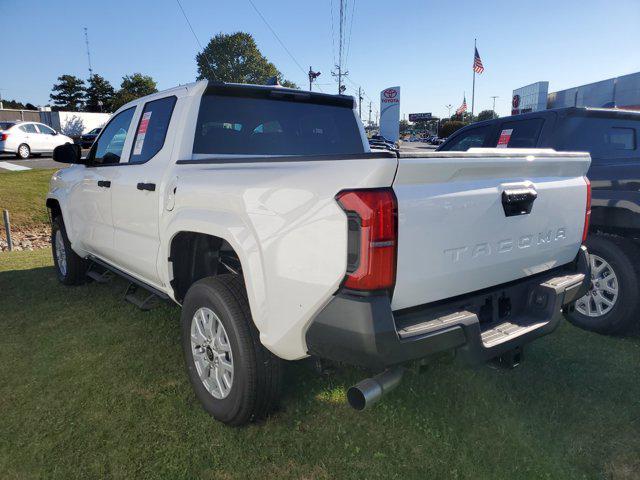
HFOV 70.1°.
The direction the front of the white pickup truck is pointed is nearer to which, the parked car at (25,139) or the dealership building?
the parked car

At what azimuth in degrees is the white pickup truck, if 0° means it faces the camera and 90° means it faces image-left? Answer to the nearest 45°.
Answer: approximately 135°

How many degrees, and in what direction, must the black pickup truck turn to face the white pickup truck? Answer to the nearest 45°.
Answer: approximately 90° to its left

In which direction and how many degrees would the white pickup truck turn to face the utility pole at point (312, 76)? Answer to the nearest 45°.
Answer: approximately 45° to its right

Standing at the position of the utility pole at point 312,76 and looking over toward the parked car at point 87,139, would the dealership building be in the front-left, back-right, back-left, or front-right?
back-left

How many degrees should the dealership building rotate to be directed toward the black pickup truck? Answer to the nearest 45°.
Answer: approximately 45° to its left

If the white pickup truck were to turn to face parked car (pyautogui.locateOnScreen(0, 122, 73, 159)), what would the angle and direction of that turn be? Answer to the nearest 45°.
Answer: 0° — it already faces it

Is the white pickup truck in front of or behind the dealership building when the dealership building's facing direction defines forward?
in front

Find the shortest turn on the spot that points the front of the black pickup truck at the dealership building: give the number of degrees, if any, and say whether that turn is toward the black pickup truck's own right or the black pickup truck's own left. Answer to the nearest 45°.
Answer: approximately 45° to the black pickup truck's own right

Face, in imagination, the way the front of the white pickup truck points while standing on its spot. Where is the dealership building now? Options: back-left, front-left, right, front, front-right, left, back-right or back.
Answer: right

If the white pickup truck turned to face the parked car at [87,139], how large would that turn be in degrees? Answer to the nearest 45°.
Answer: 0° — it already faces it

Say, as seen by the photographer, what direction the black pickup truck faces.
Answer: facing away from the viewer and to the left of the viewer

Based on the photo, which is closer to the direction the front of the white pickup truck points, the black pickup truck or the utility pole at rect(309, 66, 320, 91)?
the utility pole

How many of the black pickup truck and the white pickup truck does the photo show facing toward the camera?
0
